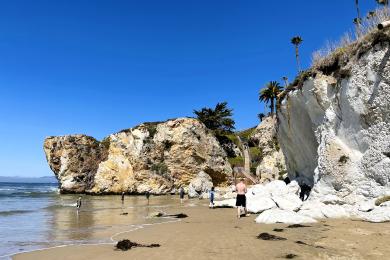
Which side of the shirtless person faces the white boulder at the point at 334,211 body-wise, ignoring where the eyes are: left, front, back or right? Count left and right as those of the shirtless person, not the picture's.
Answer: right

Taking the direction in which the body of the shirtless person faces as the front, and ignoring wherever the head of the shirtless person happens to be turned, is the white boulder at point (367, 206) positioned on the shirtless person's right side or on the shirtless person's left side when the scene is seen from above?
on the shirtless person's right side

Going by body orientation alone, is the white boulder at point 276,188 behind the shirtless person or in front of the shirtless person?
in front

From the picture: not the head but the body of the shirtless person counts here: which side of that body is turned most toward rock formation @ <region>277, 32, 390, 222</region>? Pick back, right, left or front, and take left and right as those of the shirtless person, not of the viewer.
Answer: right

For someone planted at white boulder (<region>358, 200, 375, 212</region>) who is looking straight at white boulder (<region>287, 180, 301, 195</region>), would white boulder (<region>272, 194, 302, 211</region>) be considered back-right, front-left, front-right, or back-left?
front-left

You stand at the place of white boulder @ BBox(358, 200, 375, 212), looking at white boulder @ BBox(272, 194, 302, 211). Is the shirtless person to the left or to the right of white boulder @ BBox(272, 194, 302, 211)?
left

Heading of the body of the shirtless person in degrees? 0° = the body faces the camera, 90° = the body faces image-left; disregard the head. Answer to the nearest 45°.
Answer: approximately 180°

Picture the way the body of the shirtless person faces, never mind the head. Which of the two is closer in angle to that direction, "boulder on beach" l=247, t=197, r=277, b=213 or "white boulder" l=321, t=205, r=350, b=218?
the boulder on beach

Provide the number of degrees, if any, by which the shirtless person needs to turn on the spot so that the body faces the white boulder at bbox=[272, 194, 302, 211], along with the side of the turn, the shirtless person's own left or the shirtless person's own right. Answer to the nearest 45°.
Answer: approximately 45° to the shirtless person's own right
